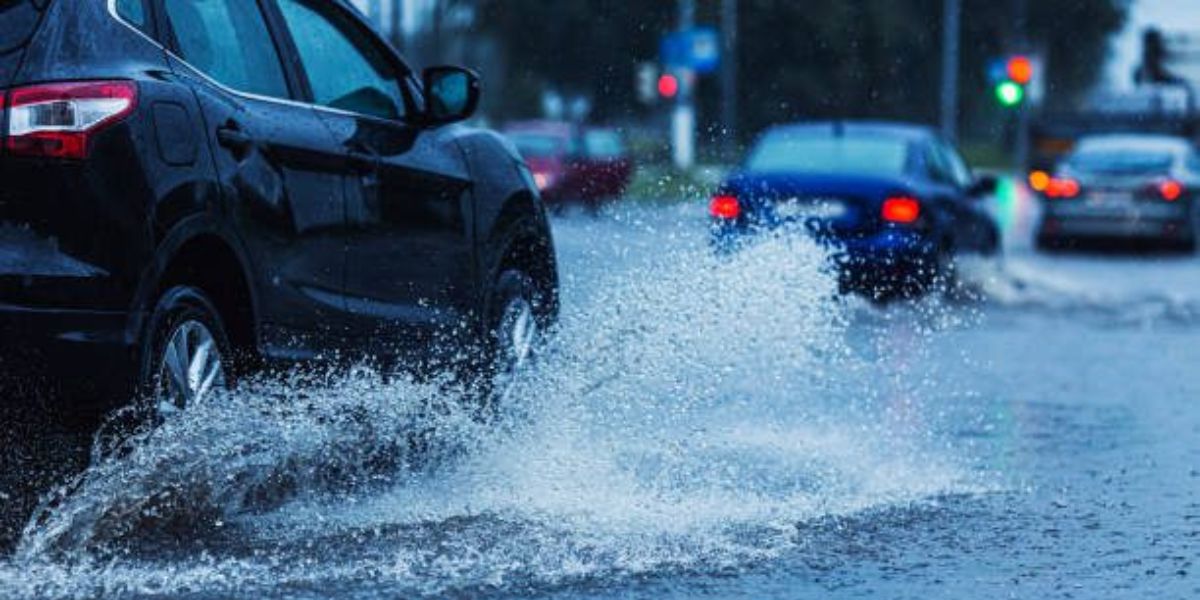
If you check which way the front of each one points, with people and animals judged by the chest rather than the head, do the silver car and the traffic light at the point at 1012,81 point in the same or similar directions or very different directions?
very different directions

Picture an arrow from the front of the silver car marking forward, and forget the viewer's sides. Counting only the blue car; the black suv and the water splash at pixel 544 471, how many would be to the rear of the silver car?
3

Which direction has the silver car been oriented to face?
away from the camera

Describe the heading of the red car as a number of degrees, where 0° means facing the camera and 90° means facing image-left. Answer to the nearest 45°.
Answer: approximately 45°

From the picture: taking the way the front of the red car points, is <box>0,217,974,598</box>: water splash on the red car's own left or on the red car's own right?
on the red car's own left

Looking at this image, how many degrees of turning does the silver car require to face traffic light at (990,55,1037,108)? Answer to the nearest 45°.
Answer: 0° — it already faces it

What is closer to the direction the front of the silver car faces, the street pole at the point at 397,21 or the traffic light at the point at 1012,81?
the traffic light

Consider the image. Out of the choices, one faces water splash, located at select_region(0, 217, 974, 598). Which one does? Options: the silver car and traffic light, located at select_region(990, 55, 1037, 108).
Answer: the traffic light

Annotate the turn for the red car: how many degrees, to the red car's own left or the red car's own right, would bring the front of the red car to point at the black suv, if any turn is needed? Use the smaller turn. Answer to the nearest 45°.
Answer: approximately 45° to the red car's own left

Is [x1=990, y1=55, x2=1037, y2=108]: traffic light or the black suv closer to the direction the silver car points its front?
the traffic light

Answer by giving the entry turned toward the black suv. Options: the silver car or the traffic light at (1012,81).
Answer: the traffic light

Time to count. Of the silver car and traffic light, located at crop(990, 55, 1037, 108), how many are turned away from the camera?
1
